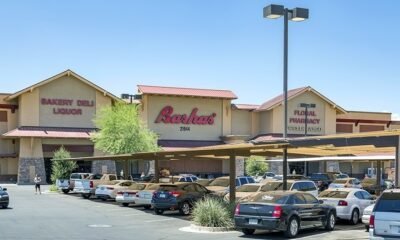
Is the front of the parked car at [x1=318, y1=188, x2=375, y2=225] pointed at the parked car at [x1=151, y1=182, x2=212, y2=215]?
no

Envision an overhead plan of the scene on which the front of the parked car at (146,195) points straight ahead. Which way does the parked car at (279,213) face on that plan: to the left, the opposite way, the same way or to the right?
the same way

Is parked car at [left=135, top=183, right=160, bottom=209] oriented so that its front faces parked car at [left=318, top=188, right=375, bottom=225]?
no

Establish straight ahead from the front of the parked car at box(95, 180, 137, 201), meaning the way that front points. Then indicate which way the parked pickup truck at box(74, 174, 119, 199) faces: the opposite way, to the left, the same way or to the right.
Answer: the same way

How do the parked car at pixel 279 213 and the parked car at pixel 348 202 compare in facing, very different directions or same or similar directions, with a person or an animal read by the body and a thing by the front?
same or similar directions

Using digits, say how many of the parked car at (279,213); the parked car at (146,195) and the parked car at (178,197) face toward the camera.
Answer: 0

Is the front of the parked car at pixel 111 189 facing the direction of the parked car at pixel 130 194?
no

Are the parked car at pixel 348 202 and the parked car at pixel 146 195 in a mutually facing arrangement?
no

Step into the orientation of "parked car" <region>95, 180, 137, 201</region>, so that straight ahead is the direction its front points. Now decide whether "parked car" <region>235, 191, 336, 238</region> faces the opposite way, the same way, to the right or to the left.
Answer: the same way

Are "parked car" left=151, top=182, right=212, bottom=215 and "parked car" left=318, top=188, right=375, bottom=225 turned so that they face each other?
no

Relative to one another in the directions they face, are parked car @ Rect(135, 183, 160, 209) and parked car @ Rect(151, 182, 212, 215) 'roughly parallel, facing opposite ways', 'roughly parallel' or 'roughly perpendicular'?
roughly parallel

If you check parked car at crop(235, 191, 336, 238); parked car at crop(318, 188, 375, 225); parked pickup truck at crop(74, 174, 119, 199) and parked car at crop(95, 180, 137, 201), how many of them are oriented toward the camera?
0

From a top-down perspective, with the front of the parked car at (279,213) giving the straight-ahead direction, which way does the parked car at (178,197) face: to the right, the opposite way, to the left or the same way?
the same way

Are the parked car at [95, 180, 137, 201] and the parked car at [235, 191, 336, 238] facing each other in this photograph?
no
